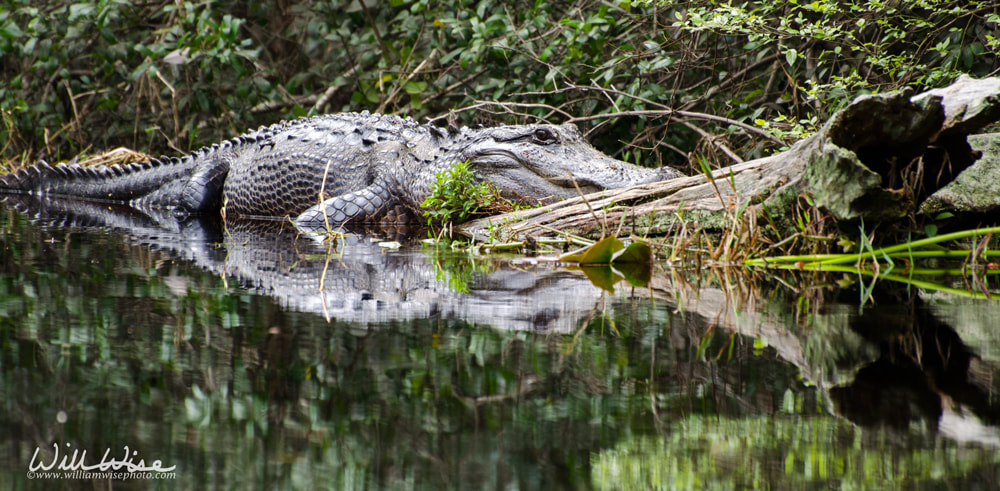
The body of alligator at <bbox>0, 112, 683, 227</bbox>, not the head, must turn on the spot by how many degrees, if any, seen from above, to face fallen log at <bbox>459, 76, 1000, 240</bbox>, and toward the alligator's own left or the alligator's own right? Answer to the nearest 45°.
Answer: approximately 45° to the alligator's own right

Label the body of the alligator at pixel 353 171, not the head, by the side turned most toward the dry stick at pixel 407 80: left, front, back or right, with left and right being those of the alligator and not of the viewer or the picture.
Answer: left

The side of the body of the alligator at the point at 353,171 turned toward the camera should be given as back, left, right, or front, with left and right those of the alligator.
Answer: right

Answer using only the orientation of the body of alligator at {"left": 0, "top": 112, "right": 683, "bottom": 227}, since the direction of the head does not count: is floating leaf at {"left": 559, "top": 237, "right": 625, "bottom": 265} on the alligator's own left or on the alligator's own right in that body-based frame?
on the alligator's own right
